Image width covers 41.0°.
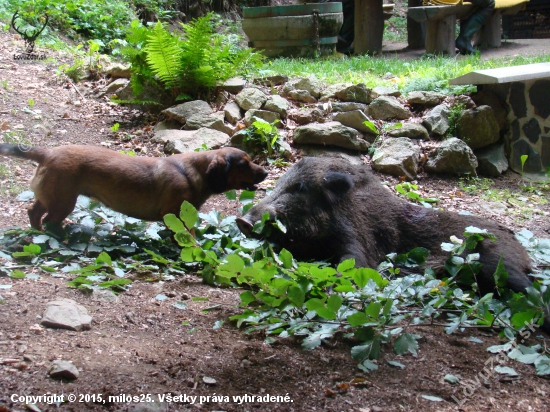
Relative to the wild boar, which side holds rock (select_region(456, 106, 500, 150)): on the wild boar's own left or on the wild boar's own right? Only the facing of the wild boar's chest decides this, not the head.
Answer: on the wild boar's own right

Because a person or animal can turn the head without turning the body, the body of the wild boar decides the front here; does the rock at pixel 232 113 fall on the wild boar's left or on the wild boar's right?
on the wild boar's right

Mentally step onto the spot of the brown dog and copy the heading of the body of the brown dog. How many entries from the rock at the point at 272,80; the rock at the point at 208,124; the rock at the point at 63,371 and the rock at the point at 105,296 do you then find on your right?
2

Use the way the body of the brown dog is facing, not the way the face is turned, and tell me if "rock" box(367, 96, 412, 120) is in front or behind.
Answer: in front

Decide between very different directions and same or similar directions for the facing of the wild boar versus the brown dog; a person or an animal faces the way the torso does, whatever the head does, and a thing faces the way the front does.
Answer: very different directions

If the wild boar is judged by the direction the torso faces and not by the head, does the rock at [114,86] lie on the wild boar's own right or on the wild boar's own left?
on the wild boar's own right

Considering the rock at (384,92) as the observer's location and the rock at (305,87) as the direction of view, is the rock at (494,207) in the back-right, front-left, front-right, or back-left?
back-left

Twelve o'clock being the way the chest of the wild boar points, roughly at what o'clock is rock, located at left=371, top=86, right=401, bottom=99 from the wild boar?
The rock is roughly at 3 o'clock from the wild boar.

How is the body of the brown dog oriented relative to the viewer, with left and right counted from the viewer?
facing to the right of the viewer

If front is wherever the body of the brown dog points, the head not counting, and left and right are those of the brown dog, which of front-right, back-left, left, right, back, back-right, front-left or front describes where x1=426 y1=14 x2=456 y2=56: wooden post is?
front-left

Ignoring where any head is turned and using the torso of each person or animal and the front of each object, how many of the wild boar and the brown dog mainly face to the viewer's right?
1

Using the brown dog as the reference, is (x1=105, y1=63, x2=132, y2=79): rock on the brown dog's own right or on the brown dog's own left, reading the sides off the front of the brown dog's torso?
on the brown dog's own left

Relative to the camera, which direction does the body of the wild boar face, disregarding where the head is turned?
to the viewer's left

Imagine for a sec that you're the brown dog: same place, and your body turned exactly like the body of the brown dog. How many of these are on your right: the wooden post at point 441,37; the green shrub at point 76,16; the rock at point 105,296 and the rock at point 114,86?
1

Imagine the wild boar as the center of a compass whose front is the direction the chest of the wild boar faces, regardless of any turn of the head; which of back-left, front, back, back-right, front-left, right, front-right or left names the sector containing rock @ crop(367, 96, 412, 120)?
right
